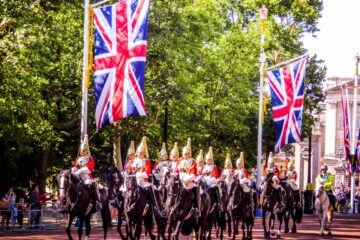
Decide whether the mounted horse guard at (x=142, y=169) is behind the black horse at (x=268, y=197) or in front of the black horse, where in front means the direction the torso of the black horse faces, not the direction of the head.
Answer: in front

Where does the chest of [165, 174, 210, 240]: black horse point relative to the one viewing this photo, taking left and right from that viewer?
facing the viewer and to the left of the viewer

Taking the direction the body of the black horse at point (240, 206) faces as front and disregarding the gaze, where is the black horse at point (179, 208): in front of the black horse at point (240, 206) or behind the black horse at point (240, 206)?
in front

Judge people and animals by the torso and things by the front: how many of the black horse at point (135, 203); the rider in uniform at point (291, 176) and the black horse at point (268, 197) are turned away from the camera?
0

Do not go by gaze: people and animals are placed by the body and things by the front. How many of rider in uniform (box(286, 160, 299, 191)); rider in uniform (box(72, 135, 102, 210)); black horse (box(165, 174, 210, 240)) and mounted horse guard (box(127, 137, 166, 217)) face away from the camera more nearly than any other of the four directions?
0

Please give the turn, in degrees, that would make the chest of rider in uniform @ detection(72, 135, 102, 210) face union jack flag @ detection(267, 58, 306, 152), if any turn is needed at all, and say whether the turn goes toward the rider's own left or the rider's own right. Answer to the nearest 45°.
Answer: approximately 180°

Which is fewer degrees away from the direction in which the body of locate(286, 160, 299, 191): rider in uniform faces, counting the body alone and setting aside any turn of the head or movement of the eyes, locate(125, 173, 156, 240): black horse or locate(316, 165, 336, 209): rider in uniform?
the black horse
